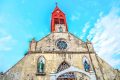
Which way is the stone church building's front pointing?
toward the camera
